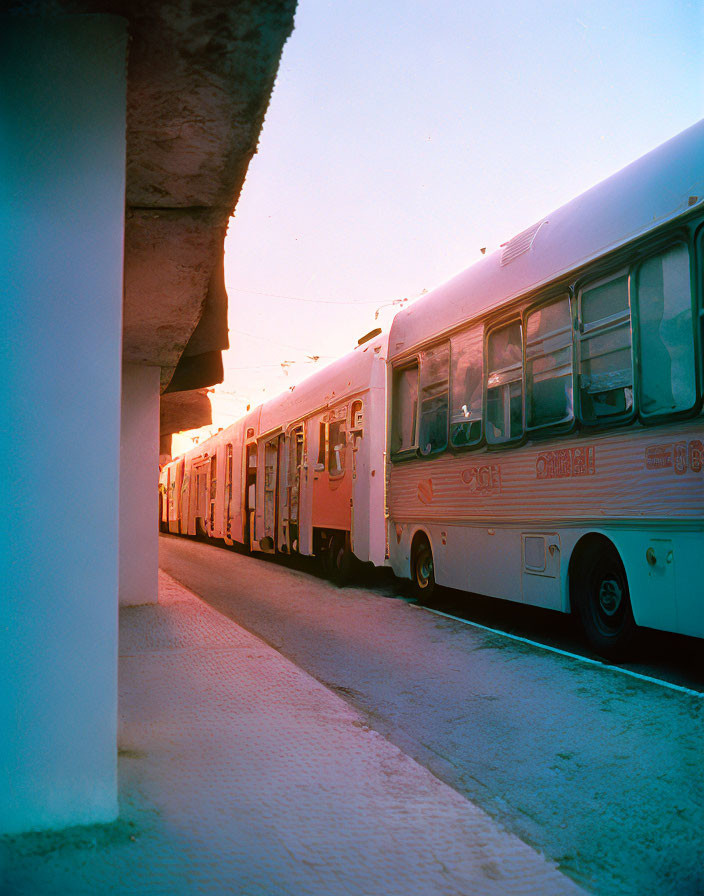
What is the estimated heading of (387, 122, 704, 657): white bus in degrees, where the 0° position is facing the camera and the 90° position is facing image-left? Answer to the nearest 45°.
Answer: approximately 135°

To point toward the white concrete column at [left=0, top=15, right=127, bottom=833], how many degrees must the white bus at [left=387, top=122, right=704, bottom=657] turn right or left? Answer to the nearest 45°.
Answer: approximately 90° to its left

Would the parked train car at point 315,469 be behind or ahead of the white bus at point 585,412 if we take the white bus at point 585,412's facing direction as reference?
ahead

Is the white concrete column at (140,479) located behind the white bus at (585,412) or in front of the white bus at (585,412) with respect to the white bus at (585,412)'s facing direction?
in front

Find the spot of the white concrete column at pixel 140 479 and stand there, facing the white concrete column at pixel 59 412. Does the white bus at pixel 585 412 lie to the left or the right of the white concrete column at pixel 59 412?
left

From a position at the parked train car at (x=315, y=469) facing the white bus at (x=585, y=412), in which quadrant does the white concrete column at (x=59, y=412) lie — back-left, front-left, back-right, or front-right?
front-right

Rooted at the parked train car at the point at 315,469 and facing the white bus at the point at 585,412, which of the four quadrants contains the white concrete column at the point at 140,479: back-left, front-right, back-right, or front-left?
front-right

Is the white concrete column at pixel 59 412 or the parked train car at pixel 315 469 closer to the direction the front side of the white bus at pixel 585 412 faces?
the parked train car
